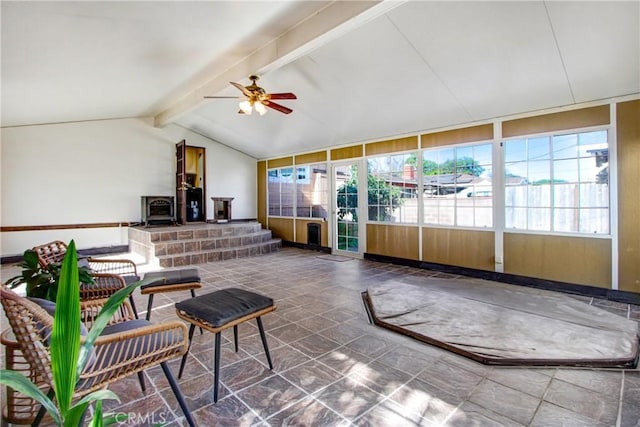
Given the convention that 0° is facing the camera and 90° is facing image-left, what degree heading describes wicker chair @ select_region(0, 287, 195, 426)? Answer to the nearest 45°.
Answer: approximately 225°

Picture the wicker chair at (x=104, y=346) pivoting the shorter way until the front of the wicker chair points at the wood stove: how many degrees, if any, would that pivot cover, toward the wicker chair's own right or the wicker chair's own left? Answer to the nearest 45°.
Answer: approximately 45° to the wicker chair's own left

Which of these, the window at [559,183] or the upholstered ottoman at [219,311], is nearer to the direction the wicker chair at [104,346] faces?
the upholstered ottoman

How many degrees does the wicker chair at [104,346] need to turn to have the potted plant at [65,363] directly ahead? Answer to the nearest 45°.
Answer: approximately 135° to its right

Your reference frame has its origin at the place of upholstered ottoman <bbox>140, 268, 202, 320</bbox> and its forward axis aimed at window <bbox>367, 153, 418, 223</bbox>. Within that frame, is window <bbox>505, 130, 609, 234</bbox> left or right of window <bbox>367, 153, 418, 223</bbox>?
right
